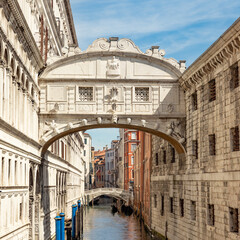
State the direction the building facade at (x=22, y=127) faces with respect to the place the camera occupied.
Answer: facing to the right of the viewer

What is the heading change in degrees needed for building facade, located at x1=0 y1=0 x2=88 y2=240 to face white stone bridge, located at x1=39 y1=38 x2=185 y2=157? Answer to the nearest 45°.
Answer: approximately 45° to its left
